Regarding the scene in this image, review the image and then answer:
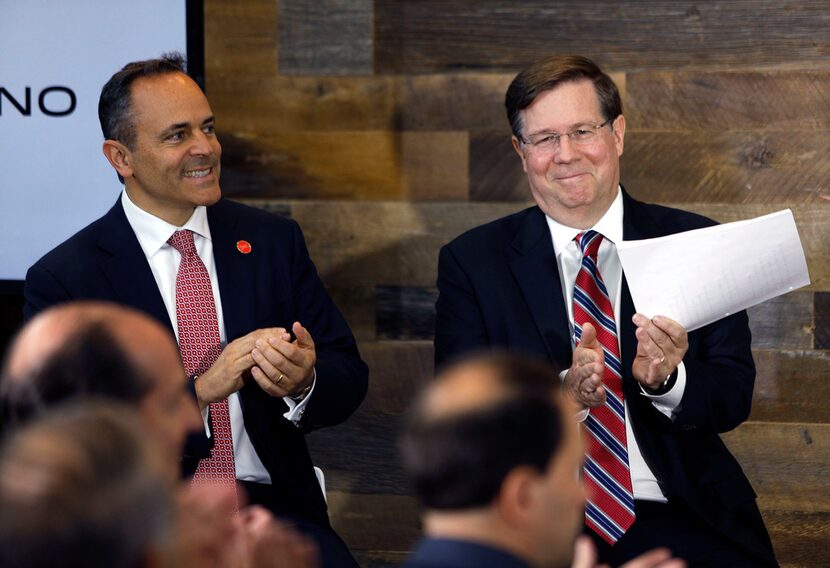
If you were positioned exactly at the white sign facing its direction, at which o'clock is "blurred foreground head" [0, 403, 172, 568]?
The blurred foreground head is roughly at 12 o'clock from the white sign.

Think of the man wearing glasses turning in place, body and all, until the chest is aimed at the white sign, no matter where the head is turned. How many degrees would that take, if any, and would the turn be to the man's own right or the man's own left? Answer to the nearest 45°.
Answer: approximately 90° to the man's own right

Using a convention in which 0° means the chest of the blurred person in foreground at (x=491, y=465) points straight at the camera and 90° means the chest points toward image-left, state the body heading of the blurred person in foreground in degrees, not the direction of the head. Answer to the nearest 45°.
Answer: approximately 225°

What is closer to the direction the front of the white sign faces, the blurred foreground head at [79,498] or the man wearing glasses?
the blurred foreground head

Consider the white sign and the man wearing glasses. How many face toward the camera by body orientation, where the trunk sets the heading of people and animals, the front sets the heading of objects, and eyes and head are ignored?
2

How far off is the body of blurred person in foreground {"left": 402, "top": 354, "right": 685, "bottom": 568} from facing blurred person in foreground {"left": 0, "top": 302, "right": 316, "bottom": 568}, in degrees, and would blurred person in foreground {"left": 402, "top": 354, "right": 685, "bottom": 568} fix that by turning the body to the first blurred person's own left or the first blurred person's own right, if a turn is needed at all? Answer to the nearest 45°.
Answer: approximately 135° to the first blurred person's own left

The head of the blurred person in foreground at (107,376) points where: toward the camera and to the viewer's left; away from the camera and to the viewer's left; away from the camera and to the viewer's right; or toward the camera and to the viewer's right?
away from the camera and to the viewer's right

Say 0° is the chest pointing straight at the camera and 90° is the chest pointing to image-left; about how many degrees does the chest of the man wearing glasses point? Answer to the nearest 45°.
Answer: approximately 0°

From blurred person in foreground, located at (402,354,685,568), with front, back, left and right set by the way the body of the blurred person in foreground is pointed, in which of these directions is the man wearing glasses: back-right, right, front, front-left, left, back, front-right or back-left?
front-left

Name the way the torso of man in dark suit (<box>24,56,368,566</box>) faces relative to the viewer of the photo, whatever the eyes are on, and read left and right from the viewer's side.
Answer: facing the viewer and to the right of the viewer

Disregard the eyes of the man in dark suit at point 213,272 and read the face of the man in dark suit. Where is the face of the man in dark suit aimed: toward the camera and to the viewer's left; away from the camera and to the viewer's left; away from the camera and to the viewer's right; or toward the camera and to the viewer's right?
toward the camera and to the viewer's right

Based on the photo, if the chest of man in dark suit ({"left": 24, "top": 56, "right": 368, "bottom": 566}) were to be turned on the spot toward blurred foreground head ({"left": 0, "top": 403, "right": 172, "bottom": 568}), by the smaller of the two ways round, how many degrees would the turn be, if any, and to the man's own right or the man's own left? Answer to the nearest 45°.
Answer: approximately 45° to the man's own right

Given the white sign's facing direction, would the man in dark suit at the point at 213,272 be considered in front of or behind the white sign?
in front
